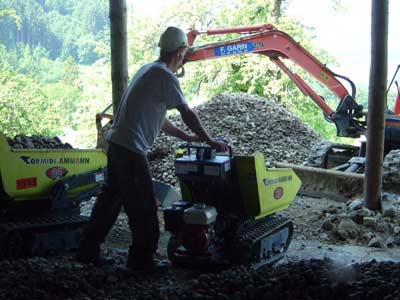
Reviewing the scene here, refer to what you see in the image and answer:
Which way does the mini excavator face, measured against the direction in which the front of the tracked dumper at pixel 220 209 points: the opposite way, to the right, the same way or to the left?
the opposite way

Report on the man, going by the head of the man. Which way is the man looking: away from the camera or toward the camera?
away from the camera

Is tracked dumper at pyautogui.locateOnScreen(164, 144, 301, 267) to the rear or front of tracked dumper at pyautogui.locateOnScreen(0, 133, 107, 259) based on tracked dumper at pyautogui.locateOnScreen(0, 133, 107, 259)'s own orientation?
to the front

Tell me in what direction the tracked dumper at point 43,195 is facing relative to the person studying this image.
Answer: facing to the right of the viewer

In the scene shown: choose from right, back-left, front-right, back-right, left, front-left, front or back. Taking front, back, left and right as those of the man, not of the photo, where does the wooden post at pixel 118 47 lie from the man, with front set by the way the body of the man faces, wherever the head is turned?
front-left

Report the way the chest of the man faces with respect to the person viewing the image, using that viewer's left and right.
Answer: facing away from the viewer and to the right of the viewer

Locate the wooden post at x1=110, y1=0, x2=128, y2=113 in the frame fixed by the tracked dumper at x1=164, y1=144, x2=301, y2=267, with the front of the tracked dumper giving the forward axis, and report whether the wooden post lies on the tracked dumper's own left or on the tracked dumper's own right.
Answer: on the tracked dumper's own left

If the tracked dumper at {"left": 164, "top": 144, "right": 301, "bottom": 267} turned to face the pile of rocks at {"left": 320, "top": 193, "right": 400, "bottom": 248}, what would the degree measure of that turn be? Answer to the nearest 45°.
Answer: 0° — it already faces it

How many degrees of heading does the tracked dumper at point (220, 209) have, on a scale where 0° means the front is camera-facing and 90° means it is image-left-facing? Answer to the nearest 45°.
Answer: approximately 225°

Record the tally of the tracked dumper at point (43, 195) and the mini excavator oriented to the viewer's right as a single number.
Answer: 1
